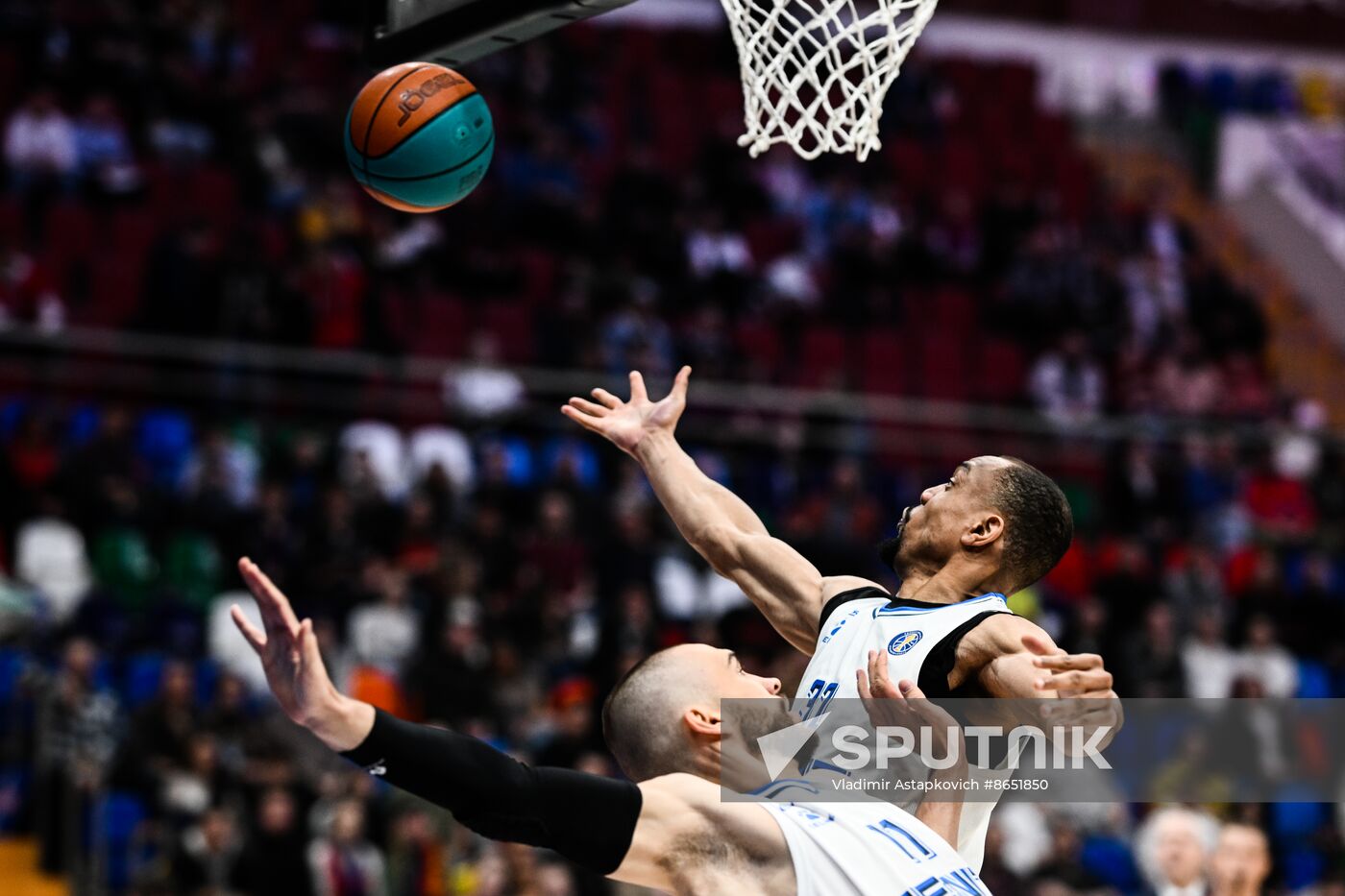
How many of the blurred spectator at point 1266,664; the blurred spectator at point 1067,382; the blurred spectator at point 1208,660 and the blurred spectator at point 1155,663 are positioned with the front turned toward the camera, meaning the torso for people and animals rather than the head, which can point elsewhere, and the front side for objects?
4

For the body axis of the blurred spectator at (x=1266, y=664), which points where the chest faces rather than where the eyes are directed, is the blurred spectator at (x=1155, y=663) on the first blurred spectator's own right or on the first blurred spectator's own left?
on the first blurred spectator's own right

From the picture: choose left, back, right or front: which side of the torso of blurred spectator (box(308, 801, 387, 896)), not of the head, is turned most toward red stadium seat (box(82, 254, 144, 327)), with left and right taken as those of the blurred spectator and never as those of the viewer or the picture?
back

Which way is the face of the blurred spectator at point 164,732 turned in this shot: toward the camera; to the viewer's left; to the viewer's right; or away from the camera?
toward the camera

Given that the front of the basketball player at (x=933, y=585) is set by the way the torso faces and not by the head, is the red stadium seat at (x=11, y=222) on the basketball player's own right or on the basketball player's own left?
on the basketball player's own right

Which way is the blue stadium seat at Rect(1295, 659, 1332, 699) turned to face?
toward the camera

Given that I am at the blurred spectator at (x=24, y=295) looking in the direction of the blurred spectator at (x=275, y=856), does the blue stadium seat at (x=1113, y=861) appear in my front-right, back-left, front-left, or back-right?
front-left

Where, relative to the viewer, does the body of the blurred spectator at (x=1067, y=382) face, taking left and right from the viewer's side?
facing the viewer

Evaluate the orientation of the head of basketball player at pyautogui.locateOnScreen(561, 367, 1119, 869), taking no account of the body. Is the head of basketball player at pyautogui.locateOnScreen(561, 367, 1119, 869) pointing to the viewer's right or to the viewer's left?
to the viewer's left

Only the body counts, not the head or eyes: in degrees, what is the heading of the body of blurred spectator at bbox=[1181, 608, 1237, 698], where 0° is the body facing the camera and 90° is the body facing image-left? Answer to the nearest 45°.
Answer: approximately 0°

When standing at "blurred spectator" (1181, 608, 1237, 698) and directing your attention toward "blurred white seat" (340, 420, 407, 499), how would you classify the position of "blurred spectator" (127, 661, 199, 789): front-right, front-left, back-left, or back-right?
front-left

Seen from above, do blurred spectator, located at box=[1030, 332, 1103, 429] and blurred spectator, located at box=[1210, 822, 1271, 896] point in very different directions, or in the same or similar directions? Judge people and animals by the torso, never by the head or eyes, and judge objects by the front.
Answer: same or similar directions

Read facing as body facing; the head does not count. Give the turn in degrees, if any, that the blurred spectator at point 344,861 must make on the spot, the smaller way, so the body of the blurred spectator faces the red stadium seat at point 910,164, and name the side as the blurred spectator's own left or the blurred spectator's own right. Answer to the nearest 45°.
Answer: approximately 135° to the blurred spectator's own left

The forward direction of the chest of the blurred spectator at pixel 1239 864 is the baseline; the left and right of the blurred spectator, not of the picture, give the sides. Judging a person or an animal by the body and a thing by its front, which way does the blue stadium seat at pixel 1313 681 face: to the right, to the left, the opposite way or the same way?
the same way

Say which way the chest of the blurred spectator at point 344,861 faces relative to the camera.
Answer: toward the camera

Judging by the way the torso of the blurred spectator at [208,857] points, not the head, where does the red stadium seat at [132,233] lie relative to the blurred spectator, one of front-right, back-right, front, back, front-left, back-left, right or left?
back

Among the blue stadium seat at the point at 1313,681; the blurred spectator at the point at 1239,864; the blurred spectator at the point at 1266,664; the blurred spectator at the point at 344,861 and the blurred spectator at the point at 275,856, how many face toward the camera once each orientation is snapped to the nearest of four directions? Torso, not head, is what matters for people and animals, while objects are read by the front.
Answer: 5

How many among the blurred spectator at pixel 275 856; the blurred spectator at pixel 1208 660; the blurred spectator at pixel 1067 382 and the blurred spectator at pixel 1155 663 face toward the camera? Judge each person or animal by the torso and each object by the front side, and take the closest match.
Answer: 4

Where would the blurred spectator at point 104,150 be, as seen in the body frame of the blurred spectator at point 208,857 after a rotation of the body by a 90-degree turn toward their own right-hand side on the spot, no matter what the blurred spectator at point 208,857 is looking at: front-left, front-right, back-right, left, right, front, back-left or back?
right

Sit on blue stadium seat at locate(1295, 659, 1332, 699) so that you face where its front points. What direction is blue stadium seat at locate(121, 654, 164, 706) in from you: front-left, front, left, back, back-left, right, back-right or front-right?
front-right

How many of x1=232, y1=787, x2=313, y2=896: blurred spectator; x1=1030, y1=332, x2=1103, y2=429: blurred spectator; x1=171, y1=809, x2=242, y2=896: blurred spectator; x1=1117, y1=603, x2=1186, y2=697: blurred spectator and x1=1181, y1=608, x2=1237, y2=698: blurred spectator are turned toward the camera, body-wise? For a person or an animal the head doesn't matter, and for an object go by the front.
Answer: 5
